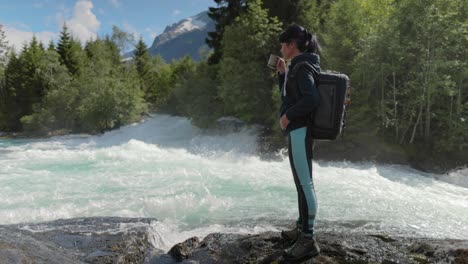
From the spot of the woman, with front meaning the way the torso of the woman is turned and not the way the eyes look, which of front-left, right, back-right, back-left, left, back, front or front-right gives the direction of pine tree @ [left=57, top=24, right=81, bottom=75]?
front-right

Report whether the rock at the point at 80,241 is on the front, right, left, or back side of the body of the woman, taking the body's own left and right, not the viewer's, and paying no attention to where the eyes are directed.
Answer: front

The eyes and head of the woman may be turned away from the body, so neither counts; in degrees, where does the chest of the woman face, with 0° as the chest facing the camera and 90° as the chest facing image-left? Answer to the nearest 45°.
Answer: approximately 90°

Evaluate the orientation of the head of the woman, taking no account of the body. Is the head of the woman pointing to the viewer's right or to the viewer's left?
to the viewer's left
